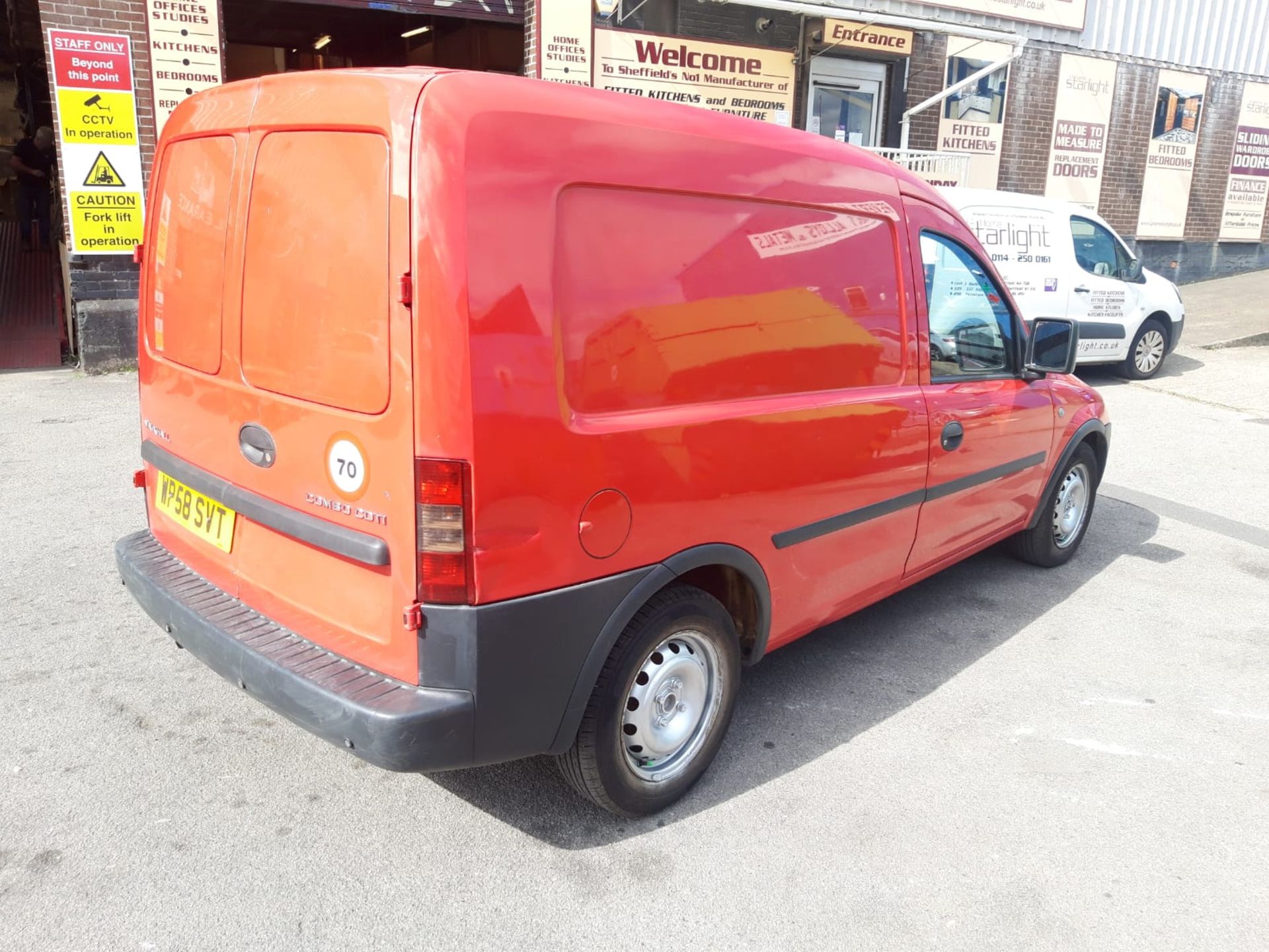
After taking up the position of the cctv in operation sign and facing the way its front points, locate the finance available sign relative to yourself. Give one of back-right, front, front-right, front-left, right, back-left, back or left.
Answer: left

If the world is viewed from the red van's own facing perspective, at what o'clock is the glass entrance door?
The glass entrance door is roughly at 11 o'clock from the red van.

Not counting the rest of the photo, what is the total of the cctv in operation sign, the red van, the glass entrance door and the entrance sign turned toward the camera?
3

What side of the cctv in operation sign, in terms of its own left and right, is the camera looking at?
front

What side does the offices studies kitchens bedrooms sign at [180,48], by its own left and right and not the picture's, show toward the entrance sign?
left

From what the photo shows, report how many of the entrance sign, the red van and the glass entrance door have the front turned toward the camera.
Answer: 2

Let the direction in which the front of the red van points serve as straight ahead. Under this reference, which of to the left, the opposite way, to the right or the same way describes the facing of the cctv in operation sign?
to the right

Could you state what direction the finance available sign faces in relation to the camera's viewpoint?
facing the viewer

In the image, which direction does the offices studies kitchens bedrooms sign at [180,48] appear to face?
toward the camera

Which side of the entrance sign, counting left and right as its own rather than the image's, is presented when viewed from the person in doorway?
right

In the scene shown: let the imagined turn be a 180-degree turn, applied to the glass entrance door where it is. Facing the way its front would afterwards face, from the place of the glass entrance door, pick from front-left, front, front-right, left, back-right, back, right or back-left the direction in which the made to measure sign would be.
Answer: front-right

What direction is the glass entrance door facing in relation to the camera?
toward the camera

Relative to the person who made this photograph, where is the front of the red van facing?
facing away from the viewer and to the right of the viewer

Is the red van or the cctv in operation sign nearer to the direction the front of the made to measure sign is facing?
the red van
